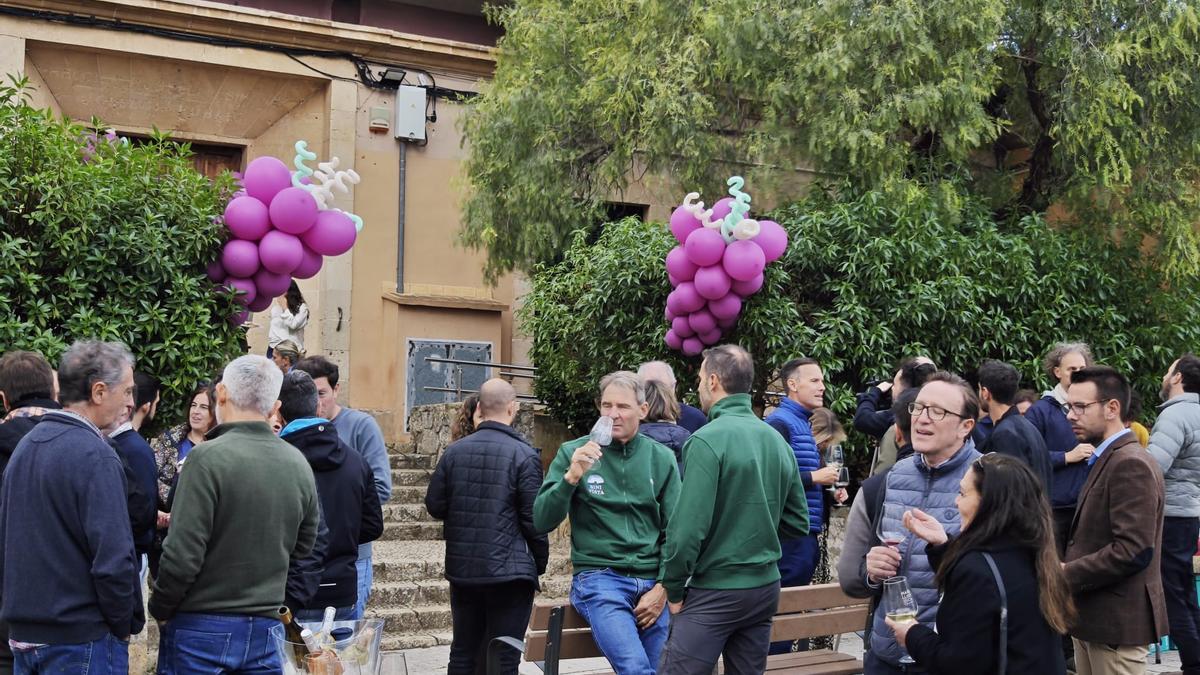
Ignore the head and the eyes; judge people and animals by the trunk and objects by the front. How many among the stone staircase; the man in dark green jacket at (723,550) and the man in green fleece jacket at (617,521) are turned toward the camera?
2

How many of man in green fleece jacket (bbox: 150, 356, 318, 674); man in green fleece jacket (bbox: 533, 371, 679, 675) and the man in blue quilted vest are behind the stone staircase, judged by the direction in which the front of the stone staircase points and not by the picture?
0

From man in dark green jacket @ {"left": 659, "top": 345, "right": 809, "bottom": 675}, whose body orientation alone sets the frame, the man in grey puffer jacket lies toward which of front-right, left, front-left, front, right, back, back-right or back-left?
right

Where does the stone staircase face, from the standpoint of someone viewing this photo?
facing the viewer

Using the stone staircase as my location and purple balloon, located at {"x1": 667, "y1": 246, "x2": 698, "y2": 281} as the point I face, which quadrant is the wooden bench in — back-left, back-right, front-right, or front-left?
front-right

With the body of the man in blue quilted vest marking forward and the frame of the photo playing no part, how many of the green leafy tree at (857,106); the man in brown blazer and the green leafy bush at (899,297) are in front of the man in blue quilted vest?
0

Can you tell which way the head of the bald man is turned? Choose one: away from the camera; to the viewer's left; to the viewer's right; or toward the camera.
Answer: away from the camera

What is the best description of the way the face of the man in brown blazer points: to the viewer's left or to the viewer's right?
to the viewer's left

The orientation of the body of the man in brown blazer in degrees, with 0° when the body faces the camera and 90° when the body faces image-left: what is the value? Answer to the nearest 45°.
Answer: approximately 90°

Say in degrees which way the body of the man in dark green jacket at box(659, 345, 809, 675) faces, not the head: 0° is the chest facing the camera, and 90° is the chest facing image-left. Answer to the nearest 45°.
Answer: approximately 135°

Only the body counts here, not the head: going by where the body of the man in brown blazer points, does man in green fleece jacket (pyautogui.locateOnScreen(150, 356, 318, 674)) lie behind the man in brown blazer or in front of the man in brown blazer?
in front

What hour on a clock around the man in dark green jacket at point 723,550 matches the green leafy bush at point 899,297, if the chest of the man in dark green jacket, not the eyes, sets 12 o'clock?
The green leafy bush is roughly at 2 o'clock from the man in dark green jacket.
